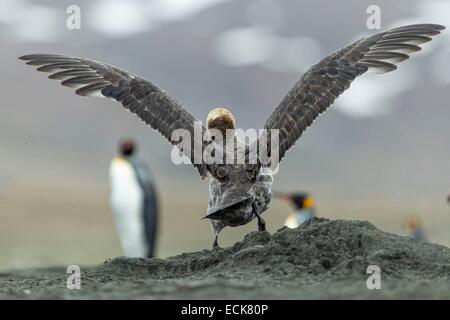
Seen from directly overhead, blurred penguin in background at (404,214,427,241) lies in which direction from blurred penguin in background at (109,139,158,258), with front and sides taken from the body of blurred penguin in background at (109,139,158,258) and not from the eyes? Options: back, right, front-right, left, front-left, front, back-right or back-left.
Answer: back

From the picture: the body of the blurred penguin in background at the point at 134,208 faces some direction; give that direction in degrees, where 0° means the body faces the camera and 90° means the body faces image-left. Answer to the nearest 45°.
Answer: approximately 45°

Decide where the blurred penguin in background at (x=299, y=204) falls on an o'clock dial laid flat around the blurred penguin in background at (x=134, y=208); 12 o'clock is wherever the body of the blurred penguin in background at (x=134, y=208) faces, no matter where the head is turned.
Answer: the blurred penguin in background at (x=299, y=204) is roughly at 7 o'clock from the blurred penguin in background at (x=134, y=208).
